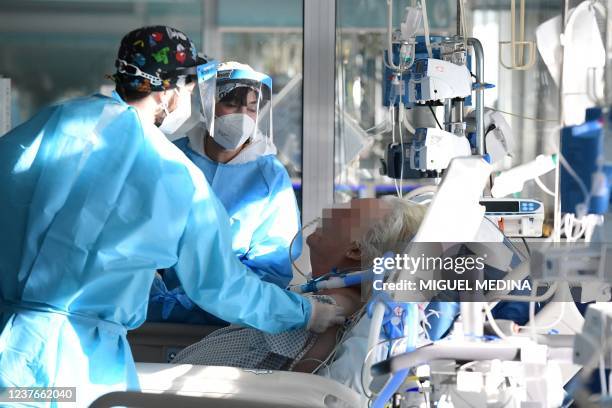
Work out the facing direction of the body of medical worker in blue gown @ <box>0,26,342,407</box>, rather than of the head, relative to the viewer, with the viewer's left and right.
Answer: facing away from the viewer and to the right of the viewer

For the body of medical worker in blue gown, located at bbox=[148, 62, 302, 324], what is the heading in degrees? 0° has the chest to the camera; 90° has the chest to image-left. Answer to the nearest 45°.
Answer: approximately 0°

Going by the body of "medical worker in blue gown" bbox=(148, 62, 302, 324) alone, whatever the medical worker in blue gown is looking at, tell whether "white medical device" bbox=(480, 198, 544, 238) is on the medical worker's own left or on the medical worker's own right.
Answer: on the medical worker's own left

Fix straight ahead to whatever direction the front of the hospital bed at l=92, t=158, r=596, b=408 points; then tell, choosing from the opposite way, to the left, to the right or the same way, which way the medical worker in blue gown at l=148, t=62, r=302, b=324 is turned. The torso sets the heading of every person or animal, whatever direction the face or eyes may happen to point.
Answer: to the left

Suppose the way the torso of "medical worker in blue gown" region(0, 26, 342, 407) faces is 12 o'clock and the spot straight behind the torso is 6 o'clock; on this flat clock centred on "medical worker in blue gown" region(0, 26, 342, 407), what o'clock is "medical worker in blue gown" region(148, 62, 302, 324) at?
"medical worker in blue gown" region(148, 62, 302, 324) is roughly at 11 o'clock from "medical worker in blue gown" region(0, 26, 342, 407).

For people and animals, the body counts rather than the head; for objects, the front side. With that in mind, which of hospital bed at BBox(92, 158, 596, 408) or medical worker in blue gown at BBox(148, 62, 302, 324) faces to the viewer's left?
the hospital bed

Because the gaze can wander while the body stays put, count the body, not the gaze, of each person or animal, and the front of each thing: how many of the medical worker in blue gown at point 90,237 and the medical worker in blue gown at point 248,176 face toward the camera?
1

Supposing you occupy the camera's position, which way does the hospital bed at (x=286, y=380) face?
facing to the left of the viewer

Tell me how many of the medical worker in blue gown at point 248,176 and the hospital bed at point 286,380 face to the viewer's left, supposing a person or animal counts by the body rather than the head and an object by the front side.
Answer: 1
